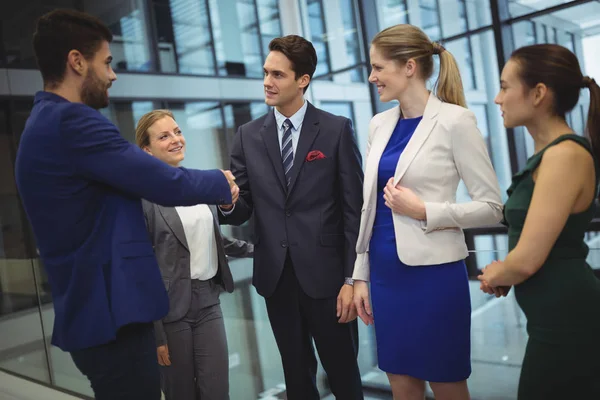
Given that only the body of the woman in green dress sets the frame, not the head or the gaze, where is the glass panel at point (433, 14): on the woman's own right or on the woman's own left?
on the woman's own right

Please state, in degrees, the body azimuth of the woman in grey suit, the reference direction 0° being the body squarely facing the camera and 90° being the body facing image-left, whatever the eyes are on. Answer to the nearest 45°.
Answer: approximately 315°

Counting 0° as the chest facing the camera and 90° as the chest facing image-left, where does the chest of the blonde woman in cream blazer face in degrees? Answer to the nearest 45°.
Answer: approximately 45°

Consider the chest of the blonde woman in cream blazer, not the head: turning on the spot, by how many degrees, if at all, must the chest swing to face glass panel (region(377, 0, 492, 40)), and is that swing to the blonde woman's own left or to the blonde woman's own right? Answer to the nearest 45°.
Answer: approximately 135° to the blonde woman's own right

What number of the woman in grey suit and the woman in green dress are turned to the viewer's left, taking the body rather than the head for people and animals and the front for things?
1

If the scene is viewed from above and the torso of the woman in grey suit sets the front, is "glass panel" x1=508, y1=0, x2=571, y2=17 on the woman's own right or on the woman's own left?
on the woman's own left

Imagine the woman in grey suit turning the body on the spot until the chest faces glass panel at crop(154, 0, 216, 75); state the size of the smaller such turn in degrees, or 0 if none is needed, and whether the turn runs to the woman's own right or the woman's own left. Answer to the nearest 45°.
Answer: approximately 135° to the woman's own left

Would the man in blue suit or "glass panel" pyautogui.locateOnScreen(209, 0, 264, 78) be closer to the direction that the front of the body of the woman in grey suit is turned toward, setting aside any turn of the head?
the man in blue suit

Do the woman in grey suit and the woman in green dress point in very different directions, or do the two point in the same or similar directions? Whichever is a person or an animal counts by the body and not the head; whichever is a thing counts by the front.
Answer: very different directions

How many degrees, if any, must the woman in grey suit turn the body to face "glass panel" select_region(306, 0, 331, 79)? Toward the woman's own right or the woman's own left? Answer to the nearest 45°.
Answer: approximately 135° to the woman's own left

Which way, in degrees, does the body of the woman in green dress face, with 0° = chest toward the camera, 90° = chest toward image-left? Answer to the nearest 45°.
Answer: approximately 90°
